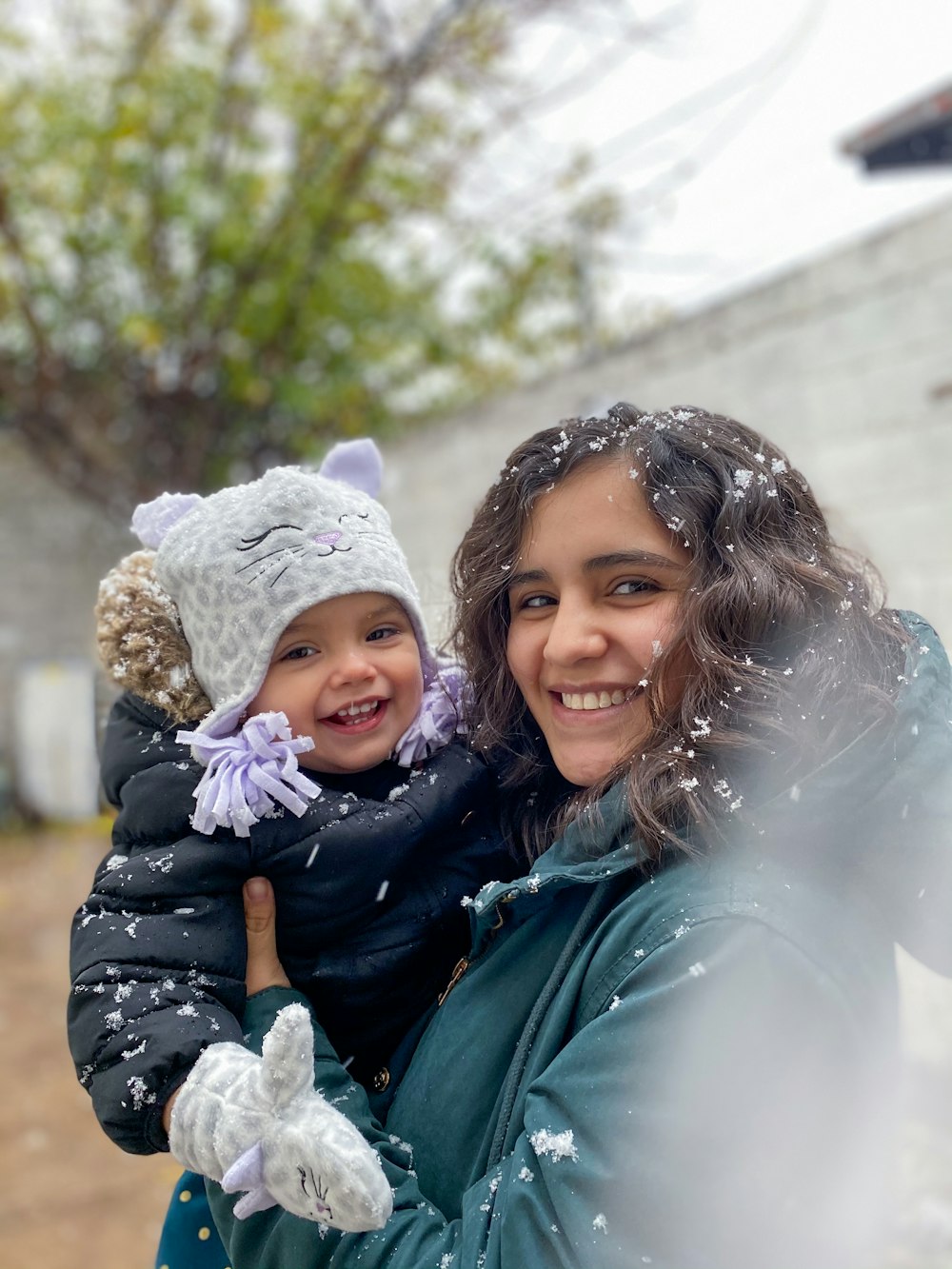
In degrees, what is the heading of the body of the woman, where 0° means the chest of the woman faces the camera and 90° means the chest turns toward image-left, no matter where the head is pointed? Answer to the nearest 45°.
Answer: approximately 45°

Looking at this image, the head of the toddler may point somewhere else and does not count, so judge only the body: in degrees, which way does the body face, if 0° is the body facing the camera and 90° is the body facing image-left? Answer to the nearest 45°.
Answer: approximately 315°
